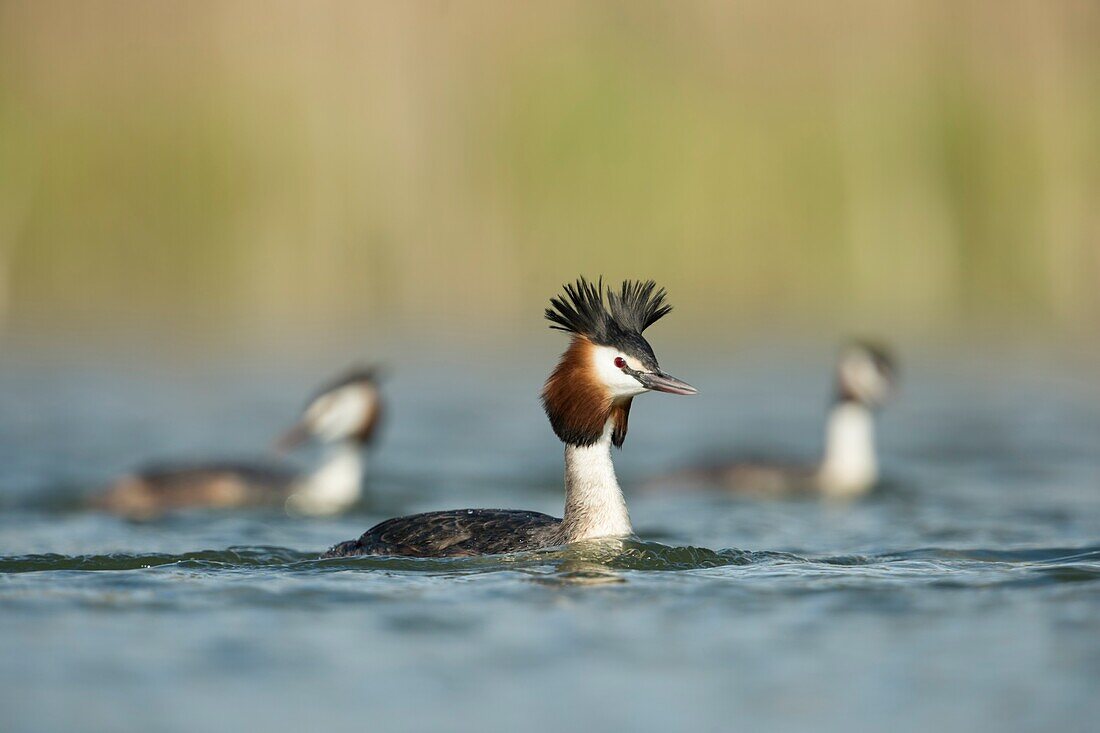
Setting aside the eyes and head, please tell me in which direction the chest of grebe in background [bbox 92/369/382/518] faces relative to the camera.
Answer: to the viewer's right

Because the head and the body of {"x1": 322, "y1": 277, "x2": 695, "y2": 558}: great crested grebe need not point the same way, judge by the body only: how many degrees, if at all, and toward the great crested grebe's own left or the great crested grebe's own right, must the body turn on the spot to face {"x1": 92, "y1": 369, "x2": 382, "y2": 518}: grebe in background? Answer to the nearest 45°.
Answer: approximately 135° to the great crested grebe's own left

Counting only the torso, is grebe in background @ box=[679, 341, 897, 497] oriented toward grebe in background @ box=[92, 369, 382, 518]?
no

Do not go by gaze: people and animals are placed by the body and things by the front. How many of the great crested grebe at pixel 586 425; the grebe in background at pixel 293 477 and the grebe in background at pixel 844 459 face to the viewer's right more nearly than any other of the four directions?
3

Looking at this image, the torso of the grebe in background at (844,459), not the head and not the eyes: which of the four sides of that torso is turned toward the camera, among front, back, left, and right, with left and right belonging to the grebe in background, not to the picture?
right

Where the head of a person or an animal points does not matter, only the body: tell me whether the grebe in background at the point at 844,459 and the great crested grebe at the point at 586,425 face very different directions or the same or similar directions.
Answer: same or similar directions

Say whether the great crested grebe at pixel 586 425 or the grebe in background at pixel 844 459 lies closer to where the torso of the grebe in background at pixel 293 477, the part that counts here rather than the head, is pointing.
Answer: the grebe in background

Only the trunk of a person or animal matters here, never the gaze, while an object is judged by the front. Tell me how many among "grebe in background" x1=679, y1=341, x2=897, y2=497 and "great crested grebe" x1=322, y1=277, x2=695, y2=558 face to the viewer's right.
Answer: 2

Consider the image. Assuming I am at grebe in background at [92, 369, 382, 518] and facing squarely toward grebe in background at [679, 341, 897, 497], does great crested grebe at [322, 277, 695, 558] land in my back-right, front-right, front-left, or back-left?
front-right

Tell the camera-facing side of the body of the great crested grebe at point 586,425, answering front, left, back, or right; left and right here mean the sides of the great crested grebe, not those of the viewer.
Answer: right

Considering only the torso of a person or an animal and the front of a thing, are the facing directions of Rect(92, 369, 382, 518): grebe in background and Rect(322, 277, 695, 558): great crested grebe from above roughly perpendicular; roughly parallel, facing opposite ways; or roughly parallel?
roughly parallel

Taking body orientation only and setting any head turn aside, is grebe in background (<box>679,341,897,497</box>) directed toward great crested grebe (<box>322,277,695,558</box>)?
no

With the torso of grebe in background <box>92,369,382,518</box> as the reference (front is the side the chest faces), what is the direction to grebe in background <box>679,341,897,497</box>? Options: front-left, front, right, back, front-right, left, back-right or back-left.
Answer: front

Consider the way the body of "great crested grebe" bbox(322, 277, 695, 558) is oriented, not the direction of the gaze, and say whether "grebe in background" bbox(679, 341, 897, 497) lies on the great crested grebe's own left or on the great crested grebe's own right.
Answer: on the great crested grebe's own left
